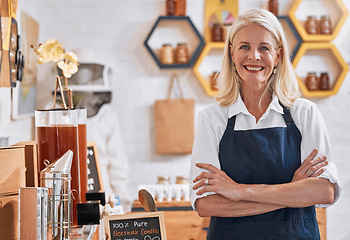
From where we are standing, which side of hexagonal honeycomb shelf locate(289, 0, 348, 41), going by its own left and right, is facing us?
front

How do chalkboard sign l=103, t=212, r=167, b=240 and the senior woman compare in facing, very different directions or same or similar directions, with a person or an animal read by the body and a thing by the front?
same or similar directions

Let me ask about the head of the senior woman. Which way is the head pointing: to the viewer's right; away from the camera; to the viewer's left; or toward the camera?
toward the camera

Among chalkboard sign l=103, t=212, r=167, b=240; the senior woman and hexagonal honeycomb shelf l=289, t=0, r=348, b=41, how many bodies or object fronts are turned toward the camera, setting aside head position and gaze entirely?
3

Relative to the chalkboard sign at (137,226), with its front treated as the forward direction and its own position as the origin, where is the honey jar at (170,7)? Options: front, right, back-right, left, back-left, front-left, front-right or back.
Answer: back

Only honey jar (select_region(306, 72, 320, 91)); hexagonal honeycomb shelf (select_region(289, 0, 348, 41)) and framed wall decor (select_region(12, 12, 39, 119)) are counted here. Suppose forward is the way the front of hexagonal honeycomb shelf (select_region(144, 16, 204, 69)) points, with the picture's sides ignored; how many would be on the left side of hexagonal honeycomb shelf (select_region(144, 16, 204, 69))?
2

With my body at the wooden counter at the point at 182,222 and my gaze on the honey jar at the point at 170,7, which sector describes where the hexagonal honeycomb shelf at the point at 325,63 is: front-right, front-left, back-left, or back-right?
front-right

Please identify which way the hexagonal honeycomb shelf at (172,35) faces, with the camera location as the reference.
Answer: facing the viewer

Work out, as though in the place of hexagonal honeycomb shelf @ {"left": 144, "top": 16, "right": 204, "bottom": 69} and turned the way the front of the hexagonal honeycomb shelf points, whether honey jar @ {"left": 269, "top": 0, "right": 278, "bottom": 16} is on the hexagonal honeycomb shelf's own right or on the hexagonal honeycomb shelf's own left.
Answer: on the hexagonal honeycomb shelf's own left

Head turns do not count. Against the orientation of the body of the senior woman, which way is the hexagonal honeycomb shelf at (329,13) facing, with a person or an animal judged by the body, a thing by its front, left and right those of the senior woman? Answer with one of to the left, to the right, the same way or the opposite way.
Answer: the same way

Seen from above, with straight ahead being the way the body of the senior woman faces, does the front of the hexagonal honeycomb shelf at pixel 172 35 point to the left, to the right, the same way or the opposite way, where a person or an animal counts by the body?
the same way

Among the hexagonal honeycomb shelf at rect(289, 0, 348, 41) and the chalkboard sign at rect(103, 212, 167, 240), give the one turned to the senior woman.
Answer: the hexagonal honeycomb shelf

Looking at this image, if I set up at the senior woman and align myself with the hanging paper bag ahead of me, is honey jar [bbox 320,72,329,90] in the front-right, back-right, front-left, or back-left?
front-right

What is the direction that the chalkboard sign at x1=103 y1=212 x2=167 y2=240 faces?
toward the camera

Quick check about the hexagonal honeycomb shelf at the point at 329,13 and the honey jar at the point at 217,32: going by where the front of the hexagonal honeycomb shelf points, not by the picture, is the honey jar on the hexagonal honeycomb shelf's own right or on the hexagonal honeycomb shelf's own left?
on the hexagonal honeycomb shelf's own right

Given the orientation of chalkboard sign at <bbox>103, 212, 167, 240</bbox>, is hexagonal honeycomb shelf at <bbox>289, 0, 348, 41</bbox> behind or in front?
behind
